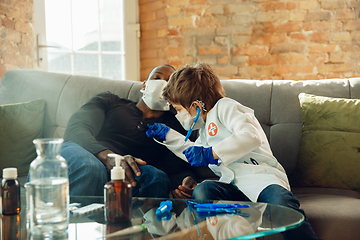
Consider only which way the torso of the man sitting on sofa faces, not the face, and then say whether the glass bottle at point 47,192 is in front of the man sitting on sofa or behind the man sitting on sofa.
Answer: in front

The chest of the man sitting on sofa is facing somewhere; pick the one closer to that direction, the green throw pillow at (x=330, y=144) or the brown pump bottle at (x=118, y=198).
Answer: the brown pump bottle

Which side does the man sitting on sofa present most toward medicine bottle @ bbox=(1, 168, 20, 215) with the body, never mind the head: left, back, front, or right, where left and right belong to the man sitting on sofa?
front

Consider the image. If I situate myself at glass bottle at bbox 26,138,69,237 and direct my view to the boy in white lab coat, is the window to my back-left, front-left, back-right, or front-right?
front-left

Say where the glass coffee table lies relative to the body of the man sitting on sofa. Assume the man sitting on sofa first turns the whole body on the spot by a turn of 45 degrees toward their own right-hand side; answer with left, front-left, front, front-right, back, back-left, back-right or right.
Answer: front-left

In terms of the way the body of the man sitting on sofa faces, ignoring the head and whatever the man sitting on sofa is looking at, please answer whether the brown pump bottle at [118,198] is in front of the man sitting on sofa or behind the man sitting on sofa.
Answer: in front

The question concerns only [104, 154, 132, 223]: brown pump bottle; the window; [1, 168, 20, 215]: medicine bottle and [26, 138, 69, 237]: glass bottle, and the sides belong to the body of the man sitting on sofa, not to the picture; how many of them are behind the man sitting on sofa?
1

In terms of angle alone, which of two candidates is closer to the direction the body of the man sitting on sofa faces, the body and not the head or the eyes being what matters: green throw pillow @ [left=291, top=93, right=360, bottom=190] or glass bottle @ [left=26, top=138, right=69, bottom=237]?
the glass bottle

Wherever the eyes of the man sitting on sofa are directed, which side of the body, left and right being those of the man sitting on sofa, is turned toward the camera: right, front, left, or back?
front

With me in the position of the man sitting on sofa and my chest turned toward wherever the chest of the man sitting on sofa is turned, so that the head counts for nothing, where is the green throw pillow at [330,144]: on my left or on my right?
on my left

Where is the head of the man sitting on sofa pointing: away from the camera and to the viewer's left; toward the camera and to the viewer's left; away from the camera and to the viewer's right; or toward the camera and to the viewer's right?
toward the camera and to the viewer's right

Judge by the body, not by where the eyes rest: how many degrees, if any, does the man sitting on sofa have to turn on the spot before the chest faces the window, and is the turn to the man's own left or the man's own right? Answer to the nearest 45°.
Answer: approximately 180°

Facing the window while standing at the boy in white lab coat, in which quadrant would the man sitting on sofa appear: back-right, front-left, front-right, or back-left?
front-left
